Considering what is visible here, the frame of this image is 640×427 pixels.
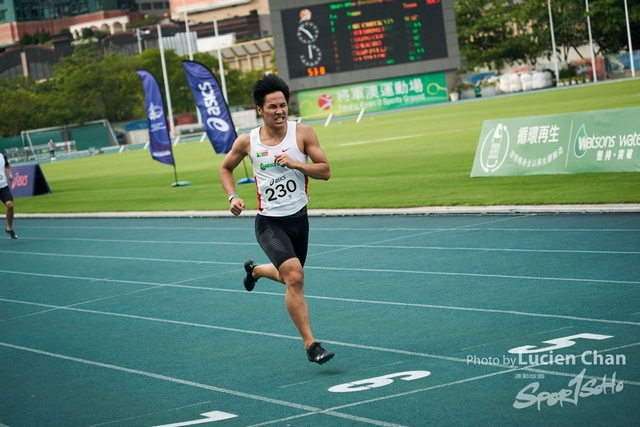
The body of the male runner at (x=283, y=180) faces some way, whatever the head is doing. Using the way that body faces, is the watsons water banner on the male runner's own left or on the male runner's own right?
on the male runner's own left

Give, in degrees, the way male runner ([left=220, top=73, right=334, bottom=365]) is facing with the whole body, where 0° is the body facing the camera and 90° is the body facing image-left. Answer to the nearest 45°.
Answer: approximately 315°

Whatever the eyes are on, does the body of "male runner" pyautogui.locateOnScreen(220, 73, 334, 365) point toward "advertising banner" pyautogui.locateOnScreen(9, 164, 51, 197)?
no

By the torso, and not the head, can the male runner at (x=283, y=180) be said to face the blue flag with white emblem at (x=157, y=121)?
no

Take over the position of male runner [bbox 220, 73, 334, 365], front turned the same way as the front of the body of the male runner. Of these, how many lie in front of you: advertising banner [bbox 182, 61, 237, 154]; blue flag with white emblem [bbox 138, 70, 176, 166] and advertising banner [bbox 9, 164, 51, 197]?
0

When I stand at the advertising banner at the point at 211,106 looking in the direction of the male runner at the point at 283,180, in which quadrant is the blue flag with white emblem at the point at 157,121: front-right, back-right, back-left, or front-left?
back-right

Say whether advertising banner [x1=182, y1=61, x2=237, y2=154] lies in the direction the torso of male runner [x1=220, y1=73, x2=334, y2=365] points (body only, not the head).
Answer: no
